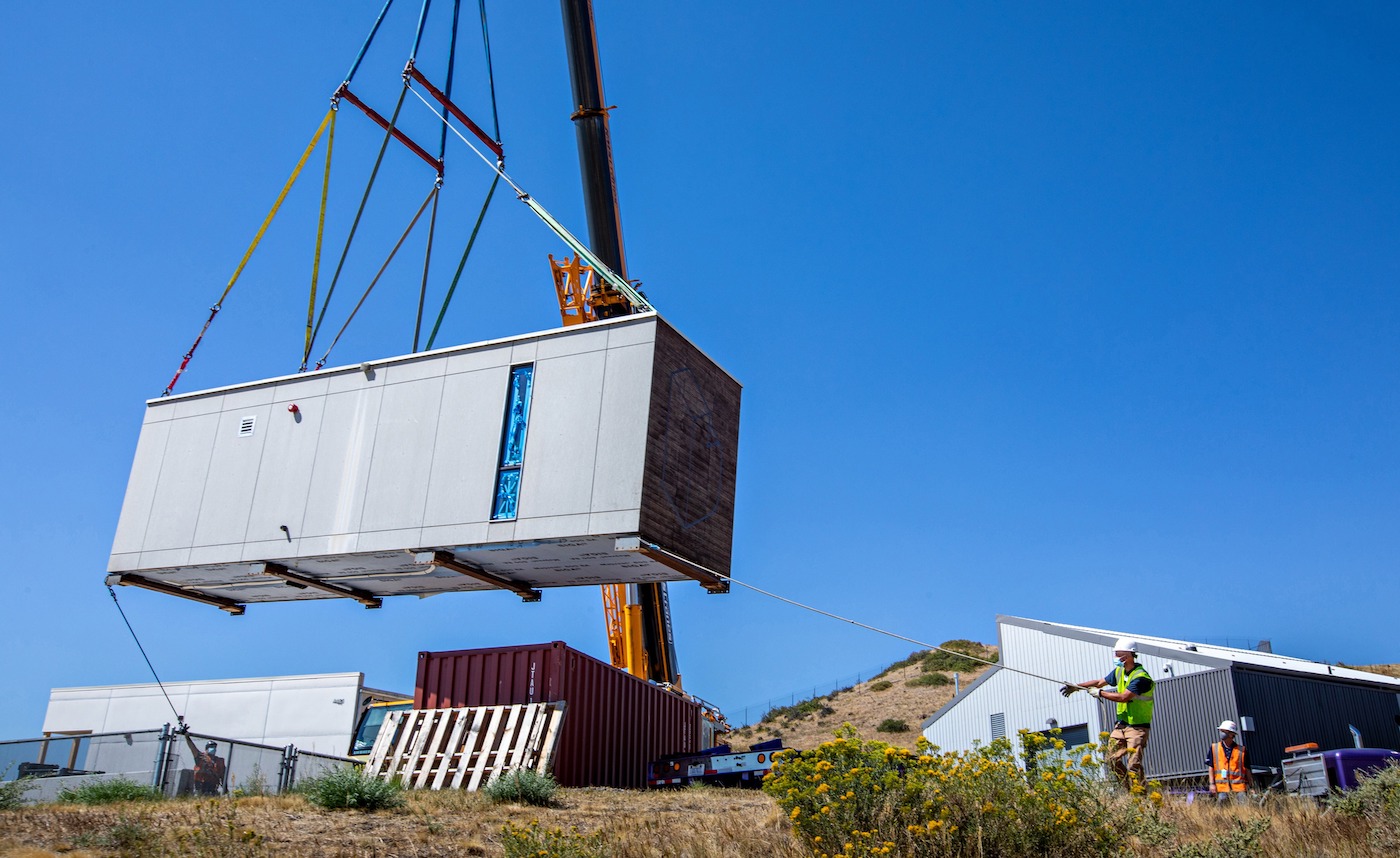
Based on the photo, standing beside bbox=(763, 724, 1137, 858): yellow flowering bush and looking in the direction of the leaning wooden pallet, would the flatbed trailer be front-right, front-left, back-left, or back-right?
front-right

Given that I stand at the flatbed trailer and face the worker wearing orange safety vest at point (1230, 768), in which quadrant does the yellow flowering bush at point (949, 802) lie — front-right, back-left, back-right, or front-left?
front-right

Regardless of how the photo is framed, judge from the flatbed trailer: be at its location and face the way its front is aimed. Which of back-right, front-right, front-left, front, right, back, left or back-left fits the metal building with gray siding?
front-right

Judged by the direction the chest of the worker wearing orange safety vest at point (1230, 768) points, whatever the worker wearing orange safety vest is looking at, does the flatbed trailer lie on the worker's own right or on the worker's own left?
on the worker's own right

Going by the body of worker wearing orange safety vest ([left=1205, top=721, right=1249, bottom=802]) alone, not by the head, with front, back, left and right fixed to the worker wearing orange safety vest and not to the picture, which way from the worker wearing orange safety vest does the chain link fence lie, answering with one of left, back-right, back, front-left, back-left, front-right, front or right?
right

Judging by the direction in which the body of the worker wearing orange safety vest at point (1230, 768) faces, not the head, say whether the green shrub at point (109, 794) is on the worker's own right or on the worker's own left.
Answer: on the worker's own right

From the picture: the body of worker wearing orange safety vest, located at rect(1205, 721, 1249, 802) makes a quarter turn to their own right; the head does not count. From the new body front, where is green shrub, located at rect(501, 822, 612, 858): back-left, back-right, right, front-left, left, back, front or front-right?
front-left

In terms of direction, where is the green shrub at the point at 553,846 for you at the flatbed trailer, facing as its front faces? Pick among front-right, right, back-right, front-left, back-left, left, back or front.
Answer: back

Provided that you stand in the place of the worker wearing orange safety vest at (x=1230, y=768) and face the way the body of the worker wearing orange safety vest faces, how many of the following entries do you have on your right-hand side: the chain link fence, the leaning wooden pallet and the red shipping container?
3
